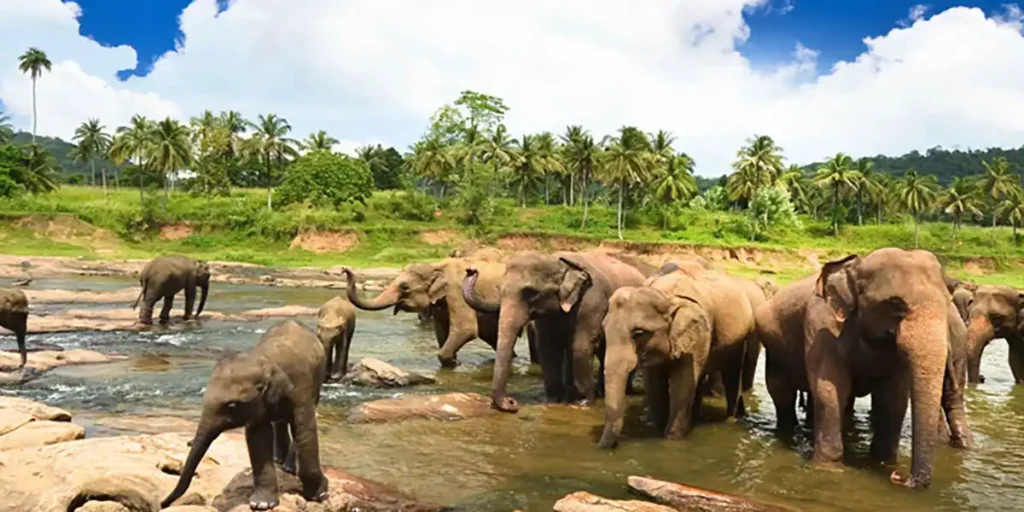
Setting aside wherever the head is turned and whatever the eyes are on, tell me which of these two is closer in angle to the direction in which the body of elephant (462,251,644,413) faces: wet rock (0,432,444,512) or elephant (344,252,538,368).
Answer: the wet rock

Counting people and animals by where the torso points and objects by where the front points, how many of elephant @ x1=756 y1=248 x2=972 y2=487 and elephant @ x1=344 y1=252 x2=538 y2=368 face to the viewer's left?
1

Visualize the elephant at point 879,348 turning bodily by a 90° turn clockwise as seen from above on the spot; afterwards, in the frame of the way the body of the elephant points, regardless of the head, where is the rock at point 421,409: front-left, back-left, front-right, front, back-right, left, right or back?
front-right

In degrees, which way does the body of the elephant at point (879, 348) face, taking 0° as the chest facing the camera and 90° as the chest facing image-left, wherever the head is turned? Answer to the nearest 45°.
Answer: approximately 315°

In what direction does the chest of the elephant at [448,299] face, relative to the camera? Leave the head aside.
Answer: to the viewer's left

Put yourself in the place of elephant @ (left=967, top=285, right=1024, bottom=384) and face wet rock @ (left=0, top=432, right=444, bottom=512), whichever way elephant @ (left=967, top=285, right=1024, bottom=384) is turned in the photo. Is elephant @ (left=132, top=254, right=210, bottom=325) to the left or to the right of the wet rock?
right

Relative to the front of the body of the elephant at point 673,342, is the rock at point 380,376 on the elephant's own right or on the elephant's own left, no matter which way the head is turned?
on the elephant's own right

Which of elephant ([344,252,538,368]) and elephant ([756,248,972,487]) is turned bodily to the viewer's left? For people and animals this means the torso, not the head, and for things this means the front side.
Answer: elephant ([344,252,538,368])

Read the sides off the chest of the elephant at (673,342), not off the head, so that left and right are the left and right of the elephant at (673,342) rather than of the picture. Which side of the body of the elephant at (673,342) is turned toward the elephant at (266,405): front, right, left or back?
front

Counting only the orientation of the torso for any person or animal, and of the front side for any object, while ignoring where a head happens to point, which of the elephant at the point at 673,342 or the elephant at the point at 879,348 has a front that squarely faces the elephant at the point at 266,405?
the elephant at the point at 673,342

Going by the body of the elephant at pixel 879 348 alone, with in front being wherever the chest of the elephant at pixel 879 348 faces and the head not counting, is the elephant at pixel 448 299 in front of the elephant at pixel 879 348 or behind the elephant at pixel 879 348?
behind

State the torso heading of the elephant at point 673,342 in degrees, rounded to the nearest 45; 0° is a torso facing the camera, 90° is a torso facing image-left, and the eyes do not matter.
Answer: approximately 45°

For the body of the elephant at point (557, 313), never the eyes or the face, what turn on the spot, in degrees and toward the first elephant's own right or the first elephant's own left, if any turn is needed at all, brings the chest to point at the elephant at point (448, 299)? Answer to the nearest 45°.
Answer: approximately 90° to the first elephant's own right

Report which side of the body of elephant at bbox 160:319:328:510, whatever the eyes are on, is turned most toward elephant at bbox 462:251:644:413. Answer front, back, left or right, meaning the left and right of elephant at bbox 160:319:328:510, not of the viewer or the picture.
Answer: back
